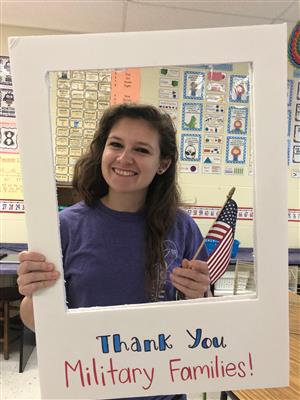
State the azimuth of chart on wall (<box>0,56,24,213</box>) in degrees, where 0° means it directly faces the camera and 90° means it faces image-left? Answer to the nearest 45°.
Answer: approximately 0°
